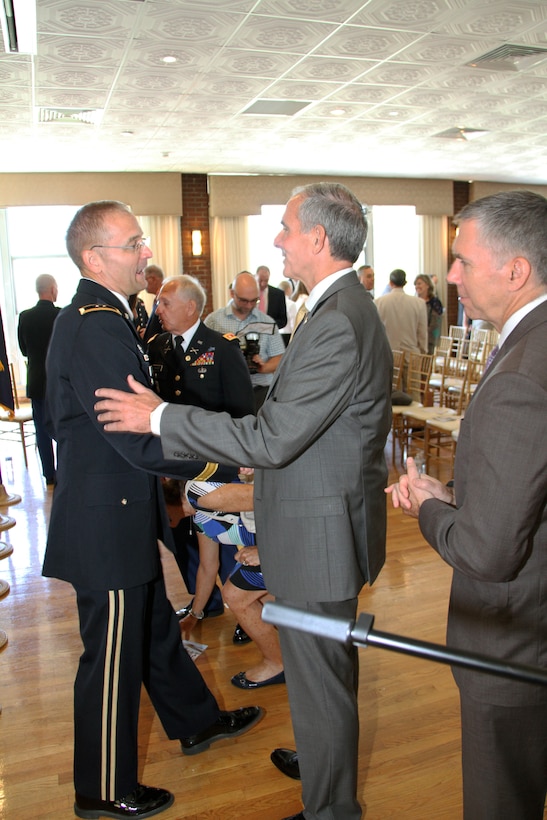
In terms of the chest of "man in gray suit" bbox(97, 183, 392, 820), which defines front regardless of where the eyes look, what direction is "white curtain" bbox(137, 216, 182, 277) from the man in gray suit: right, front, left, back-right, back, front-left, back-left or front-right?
right

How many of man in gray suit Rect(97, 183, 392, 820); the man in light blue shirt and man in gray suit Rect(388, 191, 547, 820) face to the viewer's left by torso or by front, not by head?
2

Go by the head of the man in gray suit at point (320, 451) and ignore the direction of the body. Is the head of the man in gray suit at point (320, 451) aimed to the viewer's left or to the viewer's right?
to the viewer's left

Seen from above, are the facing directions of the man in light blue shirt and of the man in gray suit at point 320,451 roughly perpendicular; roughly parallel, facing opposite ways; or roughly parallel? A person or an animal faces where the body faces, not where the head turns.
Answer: roughly perpendicular

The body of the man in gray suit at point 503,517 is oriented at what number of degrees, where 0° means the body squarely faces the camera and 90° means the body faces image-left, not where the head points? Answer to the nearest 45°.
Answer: approximately 90°

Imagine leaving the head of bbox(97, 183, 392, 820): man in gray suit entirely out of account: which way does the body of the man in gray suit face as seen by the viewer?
to the viewer's left

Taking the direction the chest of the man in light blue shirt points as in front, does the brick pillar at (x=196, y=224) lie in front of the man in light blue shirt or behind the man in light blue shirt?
behind

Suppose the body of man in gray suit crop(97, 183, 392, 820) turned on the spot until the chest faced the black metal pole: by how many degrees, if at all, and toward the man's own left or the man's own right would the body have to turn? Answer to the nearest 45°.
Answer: approximately 90° to the man's own left

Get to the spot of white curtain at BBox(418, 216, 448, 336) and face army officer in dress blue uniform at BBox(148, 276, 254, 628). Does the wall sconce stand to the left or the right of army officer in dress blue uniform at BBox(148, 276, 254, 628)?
right

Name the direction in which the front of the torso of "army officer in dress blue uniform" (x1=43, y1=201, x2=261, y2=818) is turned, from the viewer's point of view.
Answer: to the viewer's right

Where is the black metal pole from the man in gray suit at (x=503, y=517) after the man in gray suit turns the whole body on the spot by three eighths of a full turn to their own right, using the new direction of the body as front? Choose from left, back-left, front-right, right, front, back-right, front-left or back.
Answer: back-right

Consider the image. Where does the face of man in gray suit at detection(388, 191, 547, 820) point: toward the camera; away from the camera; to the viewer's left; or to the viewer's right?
to the viewer's left
